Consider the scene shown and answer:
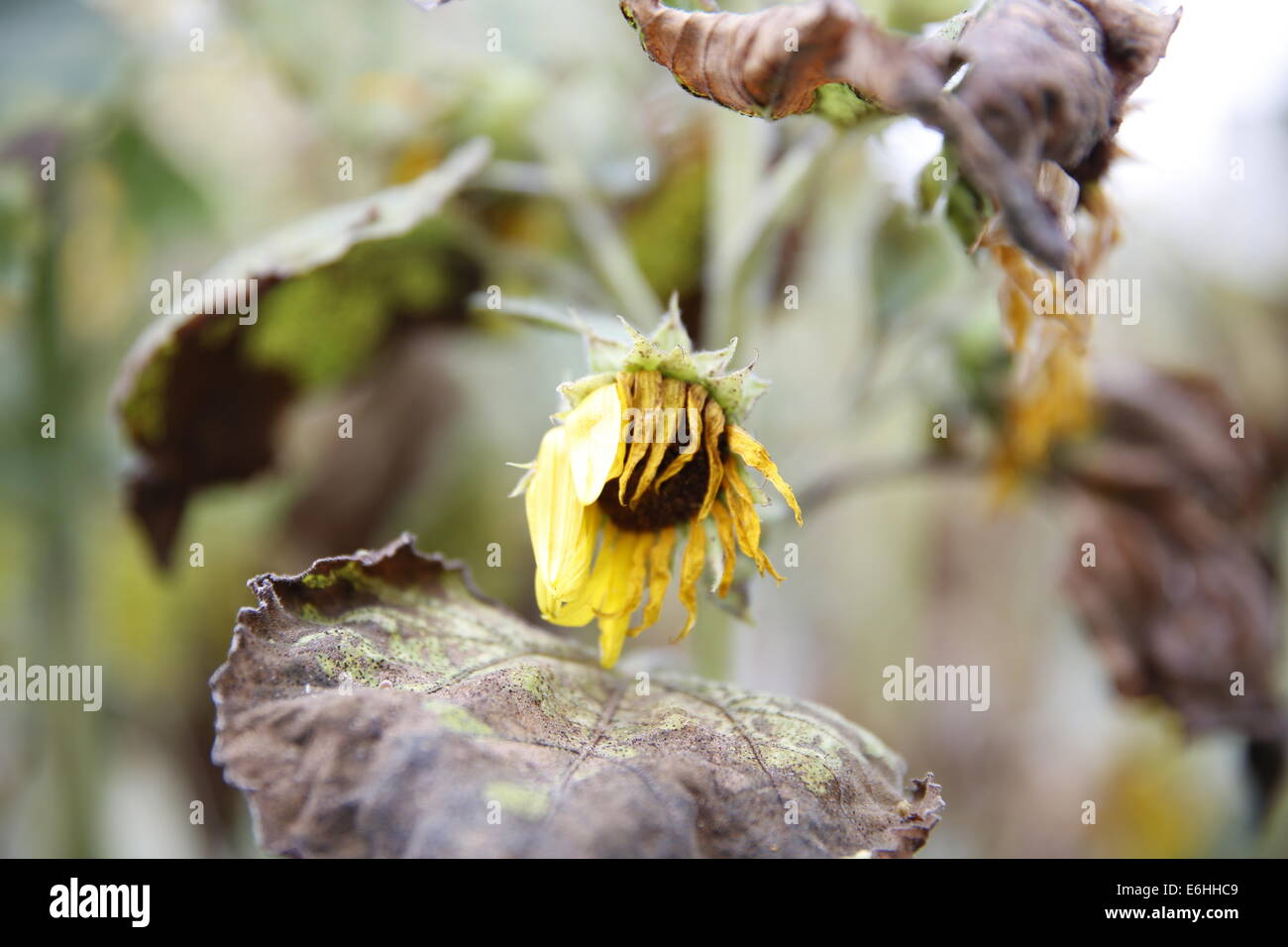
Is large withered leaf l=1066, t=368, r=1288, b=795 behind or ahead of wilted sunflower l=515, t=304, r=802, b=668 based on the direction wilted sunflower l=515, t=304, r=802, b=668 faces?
behind

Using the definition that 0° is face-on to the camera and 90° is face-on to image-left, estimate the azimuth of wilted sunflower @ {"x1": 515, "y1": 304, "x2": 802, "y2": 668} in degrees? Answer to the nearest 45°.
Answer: approximately 0°

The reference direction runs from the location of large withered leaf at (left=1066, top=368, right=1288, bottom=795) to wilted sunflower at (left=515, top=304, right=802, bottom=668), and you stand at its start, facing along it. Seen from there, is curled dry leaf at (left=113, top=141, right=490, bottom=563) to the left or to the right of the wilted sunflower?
right
